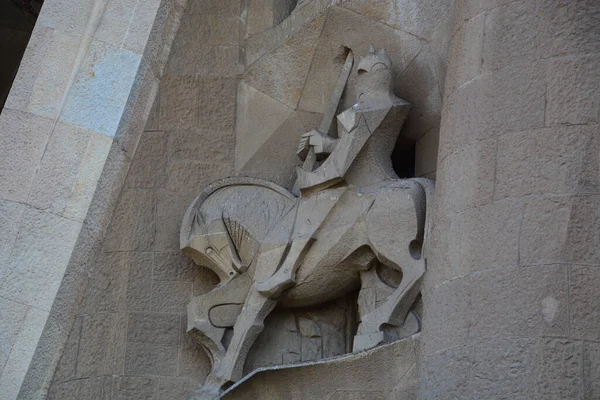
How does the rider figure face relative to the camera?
to the viewer's left
